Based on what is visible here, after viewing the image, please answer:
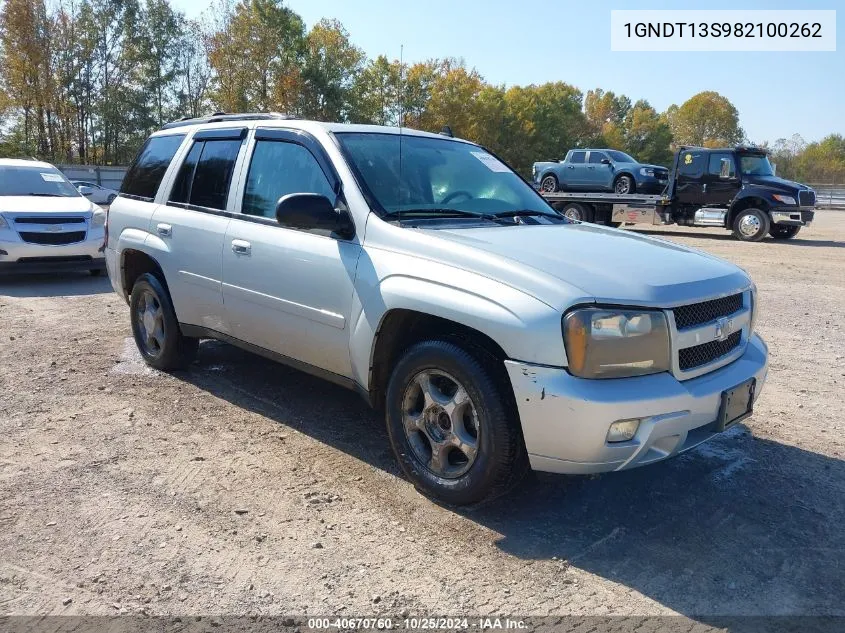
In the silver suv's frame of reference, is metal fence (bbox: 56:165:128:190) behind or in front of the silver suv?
behind

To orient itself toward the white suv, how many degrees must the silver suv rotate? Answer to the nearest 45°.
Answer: approximately 180°

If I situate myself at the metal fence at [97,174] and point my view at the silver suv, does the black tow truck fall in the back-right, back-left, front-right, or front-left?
front-left

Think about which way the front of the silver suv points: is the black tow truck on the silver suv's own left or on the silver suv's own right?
on the silver suv's own left

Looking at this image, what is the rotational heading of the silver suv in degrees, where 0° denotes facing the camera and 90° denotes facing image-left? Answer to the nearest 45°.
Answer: approximately 315°

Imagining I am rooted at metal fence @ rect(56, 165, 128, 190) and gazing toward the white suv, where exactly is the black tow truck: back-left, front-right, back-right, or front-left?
front-left
